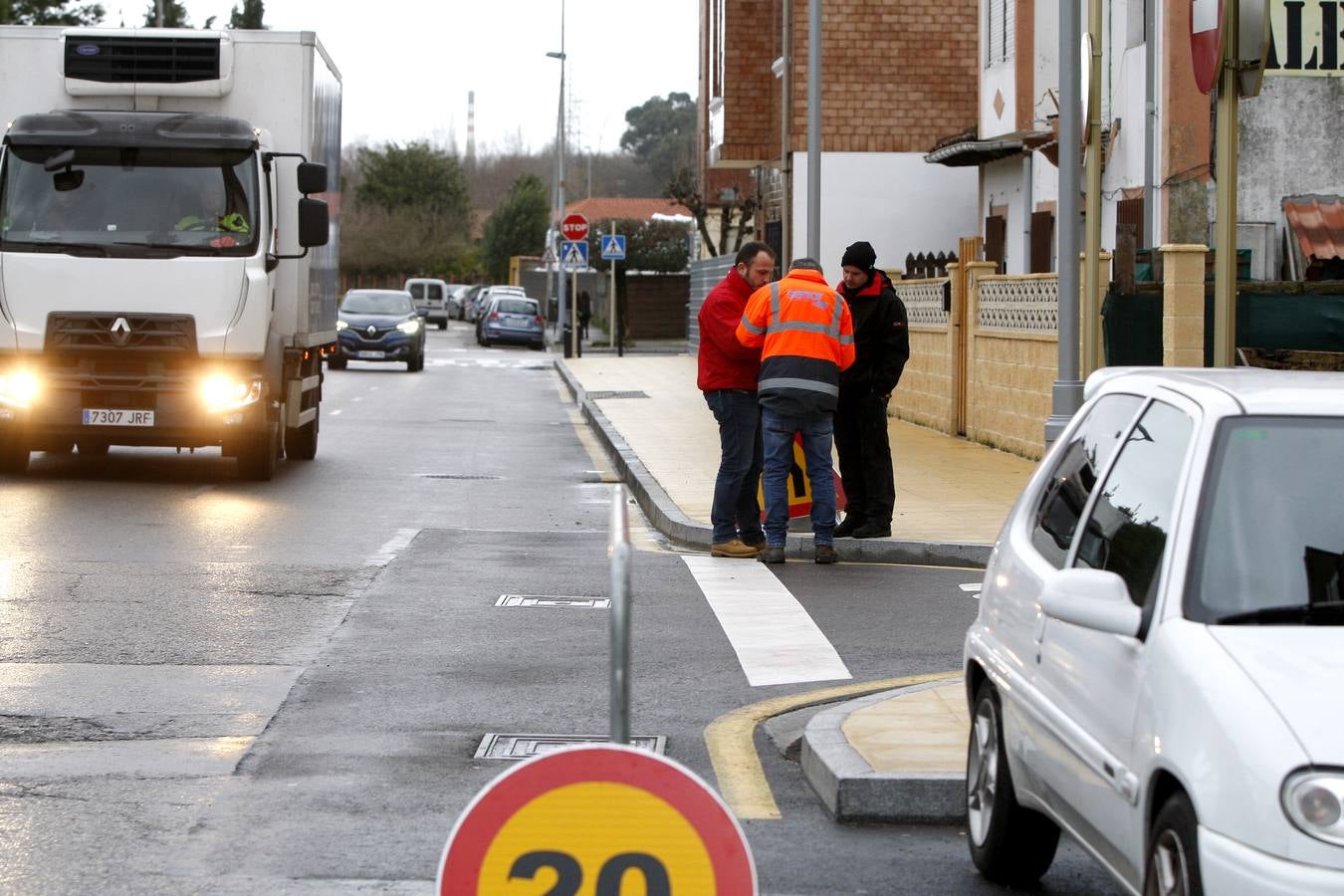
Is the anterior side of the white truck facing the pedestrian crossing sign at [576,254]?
no

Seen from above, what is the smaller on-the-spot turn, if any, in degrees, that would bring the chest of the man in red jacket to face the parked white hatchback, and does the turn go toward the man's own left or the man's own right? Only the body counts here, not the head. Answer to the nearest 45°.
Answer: approximately 90° to the man's own right

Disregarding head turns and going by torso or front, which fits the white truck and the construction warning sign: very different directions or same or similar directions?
same or similar directions

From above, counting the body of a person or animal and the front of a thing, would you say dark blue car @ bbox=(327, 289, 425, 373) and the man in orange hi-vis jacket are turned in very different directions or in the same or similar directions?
very different directions

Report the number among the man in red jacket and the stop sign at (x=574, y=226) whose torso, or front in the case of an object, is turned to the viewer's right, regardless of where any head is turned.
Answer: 1

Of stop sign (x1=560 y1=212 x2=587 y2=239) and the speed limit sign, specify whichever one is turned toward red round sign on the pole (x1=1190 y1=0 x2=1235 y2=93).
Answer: stop sign (x1=560 y1=212 x2=587 y2=239)

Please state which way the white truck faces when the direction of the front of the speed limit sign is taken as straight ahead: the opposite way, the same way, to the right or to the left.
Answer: the same way

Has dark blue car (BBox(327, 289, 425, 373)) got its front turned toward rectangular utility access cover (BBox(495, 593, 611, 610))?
yes

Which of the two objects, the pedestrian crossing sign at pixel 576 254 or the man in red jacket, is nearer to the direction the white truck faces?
the man in red jacket

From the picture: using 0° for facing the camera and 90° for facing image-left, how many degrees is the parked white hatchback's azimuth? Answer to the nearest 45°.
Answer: approximately 315°

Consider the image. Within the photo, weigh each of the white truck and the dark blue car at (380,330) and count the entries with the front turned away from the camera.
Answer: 0

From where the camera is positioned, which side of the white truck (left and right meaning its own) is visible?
front

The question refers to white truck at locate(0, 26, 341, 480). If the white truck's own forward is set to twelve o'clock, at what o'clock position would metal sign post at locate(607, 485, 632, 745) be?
The metal sign post is roughly at 12 o'clock from the white truck.

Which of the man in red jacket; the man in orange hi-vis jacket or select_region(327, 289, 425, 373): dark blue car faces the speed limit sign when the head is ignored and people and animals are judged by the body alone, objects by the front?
the dark blue car

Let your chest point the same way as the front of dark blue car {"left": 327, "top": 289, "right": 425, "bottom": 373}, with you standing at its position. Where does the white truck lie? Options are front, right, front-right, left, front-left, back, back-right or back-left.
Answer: front

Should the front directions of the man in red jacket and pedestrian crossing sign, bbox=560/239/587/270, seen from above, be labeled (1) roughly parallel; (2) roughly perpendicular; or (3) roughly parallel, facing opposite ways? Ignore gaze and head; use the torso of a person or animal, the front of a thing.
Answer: roughly perpendicular

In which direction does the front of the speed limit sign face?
toward the camera

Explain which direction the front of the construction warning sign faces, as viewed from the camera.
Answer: facing the viewer

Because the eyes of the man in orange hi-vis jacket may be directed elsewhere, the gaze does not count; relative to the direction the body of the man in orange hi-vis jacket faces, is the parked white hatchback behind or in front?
behind

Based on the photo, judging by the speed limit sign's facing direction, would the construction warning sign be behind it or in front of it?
behind

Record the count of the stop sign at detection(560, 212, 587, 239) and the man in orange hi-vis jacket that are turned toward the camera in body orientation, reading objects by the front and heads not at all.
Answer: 1
